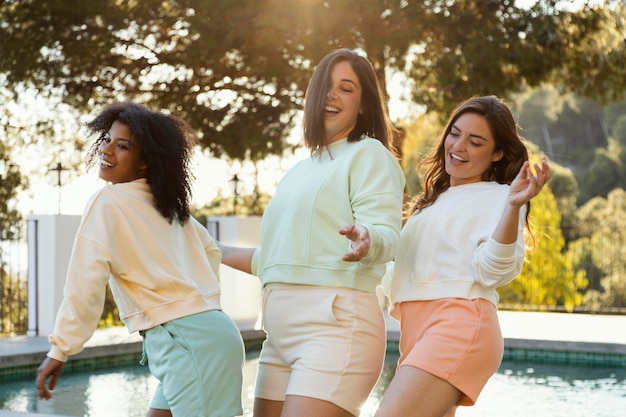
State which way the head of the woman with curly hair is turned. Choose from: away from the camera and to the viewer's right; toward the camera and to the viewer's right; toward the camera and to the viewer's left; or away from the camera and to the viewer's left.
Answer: toward the camera and to the viewer's left

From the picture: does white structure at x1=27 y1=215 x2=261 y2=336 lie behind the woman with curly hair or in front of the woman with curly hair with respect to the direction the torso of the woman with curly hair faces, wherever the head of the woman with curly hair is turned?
in front
